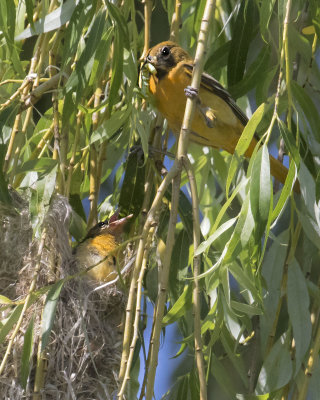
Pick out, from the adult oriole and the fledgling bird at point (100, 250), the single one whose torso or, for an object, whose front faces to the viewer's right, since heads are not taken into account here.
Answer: the fledgling bird

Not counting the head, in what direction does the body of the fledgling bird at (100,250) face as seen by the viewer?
to the viewer's right

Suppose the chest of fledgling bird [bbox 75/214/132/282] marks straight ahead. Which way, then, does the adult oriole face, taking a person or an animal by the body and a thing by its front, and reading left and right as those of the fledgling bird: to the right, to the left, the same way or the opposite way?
the opposite way

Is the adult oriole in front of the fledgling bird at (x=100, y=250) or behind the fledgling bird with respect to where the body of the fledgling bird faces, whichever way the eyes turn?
in front

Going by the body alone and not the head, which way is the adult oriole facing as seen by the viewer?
to the viewer's left

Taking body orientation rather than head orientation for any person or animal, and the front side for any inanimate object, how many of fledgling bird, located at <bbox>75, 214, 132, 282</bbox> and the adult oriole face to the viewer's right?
1
